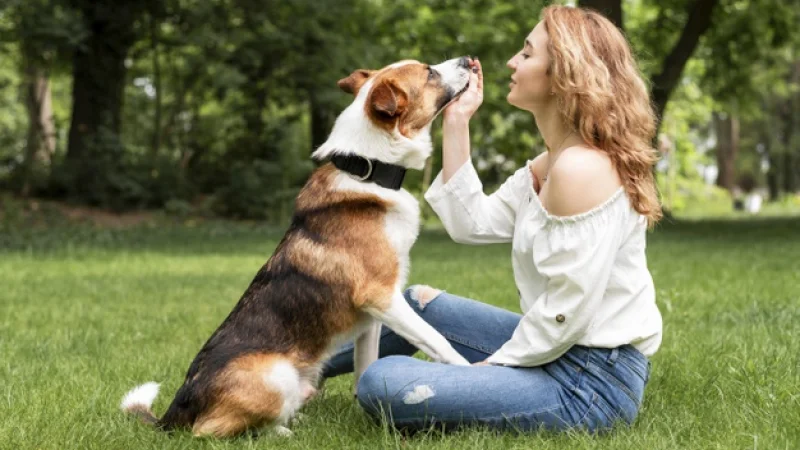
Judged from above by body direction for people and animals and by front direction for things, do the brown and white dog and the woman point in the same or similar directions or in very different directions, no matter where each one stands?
very different directions

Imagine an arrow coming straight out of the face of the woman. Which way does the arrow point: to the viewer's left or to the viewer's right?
to the viewer's left

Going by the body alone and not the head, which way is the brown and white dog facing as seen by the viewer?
to the viewer's right

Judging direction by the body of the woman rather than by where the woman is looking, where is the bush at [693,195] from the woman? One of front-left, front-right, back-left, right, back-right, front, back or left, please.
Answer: right

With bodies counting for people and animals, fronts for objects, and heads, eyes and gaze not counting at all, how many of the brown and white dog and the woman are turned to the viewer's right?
1

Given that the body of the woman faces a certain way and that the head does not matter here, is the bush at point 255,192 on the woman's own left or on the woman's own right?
on the woman's own right

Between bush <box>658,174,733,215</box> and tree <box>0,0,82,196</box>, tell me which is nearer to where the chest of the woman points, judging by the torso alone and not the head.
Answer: the tree

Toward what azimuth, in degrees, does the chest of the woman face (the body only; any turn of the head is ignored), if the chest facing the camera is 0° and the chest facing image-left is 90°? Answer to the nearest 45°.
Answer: approximately 90°

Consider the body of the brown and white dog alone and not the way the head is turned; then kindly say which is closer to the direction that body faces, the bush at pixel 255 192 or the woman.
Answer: the woman

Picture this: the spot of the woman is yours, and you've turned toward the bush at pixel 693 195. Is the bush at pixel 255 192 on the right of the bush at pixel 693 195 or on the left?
left

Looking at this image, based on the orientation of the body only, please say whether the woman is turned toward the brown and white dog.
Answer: yes
